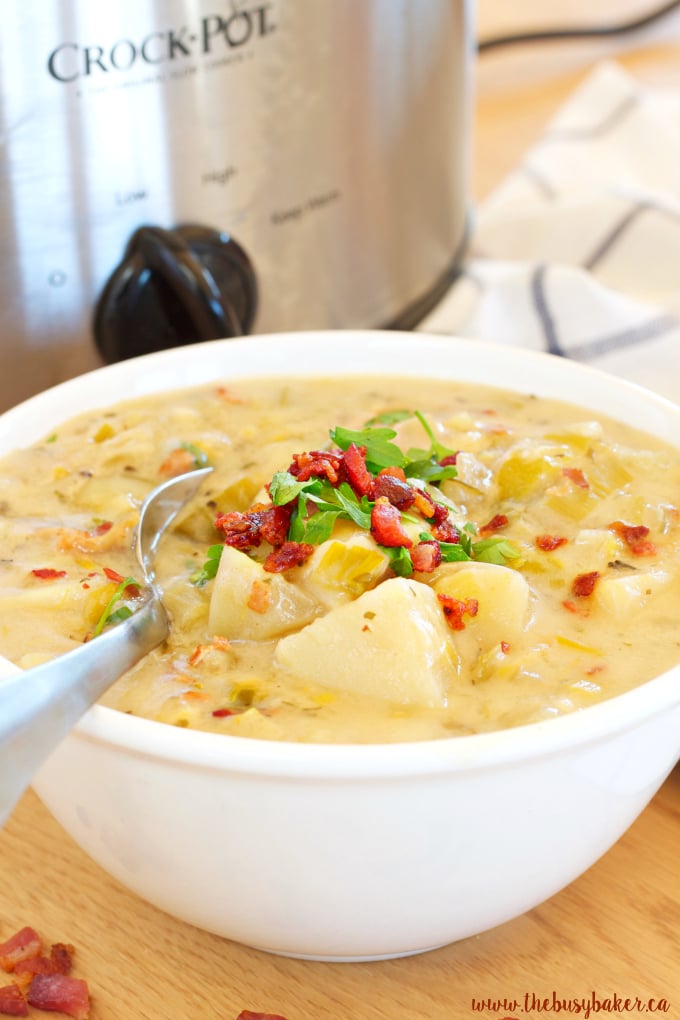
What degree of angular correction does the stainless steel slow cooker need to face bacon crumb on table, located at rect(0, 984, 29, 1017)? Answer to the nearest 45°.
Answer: approximately 45° to its left

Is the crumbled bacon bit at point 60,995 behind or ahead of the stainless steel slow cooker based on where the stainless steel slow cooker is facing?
ahead

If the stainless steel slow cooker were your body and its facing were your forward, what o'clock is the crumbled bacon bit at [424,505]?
The crumbled bacon bit is roughly at 10 o'clock from the stainless steel slow cooker.

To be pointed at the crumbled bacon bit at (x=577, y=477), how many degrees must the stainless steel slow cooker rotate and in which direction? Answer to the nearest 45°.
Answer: approximately 90° to its left

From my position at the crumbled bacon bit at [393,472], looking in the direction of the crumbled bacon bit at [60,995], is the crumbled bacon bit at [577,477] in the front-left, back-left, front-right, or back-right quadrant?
back-left

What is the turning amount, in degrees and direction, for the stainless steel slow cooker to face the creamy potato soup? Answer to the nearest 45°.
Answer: approximately 45° to its left

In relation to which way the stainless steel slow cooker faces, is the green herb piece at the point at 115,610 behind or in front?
in front

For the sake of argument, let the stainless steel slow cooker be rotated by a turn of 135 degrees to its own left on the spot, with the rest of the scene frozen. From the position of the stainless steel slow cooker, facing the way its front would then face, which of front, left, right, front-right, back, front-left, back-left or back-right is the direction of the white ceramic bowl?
right

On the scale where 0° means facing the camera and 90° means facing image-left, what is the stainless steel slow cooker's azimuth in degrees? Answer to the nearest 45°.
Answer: approximately 45°
